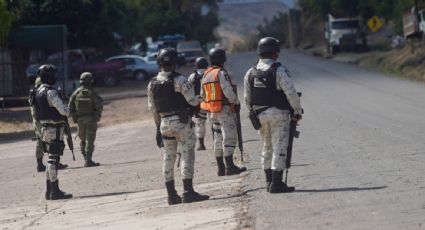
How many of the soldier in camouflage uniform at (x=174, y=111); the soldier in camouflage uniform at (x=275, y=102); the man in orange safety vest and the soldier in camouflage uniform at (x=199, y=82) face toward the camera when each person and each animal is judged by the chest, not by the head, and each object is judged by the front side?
0

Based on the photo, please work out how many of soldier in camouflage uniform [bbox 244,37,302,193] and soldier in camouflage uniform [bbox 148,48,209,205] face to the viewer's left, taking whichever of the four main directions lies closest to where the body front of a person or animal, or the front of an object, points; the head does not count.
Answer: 0

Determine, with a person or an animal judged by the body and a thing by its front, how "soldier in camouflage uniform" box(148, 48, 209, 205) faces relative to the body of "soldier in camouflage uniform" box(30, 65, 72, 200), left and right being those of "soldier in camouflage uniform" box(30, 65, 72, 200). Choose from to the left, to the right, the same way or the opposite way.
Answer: the same way

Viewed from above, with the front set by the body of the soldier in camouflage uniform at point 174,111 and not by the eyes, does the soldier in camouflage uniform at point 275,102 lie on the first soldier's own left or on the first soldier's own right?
on the first soldier's own right

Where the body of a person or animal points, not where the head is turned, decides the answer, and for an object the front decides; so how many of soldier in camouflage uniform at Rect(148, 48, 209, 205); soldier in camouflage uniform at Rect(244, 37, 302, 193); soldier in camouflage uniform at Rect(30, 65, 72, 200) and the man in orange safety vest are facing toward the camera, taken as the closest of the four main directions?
0

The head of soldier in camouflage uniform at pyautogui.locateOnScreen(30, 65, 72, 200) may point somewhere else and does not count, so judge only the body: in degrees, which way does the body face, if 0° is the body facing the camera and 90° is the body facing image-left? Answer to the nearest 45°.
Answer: approximately 225°

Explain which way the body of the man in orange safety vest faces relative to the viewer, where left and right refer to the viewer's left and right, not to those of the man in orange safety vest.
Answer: facing away from the viewer and to the right of the viewer

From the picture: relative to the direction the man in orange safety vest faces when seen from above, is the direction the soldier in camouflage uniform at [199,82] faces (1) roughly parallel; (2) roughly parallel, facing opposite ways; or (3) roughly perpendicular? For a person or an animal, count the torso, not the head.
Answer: roughly parallel

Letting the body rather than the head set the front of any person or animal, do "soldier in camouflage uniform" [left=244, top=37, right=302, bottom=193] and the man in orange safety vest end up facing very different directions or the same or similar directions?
same or similar directions

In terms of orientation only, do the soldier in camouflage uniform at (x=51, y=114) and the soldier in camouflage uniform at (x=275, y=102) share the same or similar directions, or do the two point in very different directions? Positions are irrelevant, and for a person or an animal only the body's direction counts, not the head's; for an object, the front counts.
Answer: same or similar directions

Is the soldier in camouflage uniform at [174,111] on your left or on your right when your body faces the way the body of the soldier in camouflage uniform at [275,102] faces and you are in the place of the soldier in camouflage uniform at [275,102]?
on your left

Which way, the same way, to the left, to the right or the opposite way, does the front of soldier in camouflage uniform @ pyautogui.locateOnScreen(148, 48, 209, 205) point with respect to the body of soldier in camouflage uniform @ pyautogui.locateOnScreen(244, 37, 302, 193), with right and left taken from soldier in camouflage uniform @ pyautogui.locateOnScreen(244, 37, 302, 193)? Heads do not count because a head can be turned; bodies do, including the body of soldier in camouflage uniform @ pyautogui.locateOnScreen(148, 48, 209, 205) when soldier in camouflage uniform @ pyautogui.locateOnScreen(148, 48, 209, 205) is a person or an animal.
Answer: the same way

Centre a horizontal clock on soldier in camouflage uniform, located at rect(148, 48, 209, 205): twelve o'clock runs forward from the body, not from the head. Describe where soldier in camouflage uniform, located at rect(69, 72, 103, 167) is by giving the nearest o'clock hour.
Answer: soldier in camouflage uniform, located at rect(69, 72, 103, 167) is roughly at 10 o'clock from soldier in camouflage uniform, located at rect(148, 48, 209, 205).

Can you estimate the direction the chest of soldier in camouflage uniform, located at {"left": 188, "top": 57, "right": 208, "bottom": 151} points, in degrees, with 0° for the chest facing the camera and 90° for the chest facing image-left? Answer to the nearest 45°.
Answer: approximately 225°

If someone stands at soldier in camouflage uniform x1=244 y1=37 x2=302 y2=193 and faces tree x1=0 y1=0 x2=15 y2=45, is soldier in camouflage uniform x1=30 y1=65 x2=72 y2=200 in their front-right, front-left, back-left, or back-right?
front-left

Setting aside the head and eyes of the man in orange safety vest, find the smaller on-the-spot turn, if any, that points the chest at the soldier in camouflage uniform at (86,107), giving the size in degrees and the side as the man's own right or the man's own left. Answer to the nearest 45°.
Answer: approximately 90° to the man's own left

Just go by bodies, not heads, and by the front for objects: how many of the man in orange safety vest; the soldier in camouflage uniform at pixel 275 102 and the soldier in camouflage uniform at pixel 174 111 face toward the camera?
0

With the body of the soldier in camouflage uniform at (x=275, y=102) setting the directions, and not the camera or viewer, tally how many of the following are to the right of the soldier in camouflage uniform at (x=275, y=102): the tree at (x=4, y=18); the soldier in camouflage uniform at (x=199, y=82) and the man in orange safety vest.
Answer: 0

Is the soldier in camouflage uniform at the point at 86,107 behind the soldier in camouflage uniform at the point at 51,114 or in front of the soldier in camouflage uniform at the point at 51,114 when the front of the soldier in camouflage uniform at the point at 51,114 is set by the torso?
in front

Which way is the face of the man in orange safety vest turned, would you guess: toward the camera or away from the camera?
away from the camera
